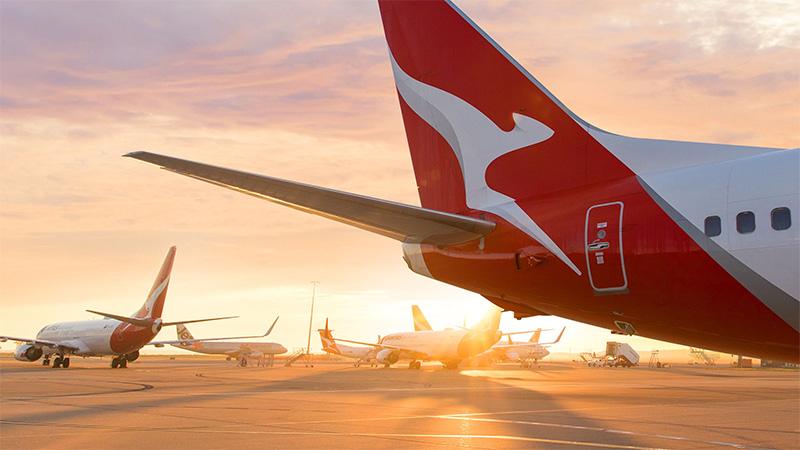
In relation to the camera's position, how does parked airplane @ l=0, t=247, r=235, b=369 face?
facing away from the viewer and to the left of the viewer

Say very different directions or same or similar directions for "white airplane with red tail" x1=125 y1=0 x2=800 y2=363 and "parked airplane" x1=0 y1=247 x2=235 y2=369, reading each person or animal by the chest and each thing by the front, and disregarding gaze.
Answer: very different directions

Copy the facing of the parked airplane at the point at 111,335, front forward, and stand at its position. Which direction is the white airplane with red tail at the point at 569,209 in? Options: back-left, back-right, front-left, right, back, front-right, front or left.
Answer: back-left
